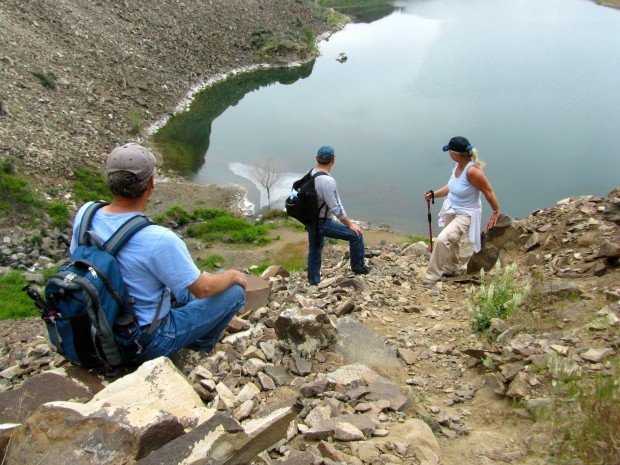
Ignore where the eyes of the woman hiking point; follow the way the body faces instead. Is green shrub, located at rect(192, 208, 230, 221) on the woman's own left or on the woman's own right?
on the woman's own right

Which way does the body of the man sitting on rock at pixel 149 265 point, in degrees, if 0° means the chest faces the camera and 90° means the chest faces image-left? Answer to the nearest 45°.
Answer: approximately 225°

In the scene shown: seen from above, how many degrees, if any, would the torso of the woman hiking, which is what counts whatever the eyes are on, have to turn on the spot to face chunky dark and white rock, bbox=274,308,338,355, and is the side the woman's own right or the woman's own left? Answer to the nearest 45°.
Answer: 0° — they already face it

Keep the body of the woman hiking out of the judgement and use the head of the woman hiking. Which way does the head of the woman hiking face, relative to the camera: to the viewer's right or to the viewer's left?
to the viewer's left

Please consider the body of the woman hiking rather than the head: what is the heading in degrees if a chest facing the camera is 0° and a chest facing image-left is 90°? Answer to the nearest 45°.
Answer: approximately 45°

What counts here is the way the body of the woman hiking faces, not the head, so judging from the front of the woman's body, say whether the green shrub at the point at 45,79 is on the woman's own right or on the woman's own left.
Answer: on the woman's own right

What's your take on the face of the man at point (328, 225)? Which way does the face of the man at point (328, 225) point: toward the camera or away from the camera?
away from the camera

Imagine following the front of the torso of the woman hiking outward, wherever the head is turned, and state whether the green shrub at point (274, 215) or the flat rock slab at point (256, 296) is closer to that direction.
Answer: the flat rock slab

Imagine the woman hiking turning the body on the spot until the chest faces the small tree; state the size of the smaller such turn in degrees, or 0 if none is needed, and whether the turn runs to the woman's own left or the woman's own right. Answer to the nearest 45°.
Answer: approximately 90° to the woman's own right

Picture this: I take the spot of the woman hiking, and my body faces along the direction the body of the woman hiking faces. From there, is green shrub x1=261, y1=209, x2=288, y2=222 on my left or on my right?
on my right
